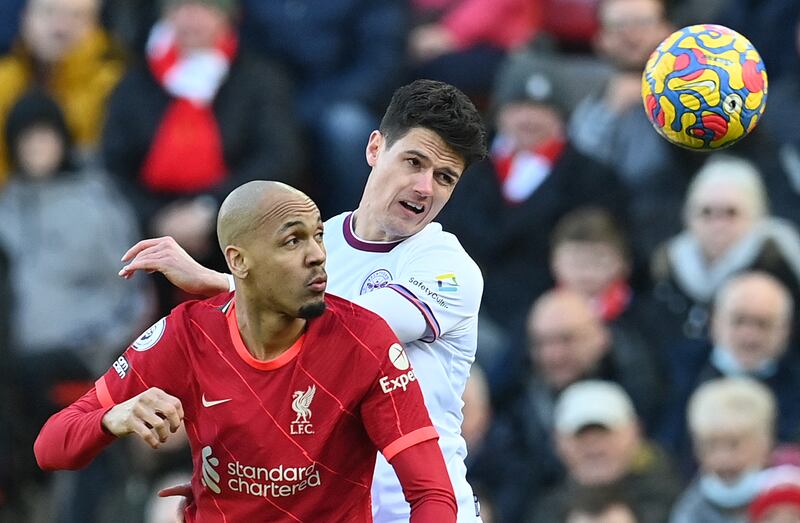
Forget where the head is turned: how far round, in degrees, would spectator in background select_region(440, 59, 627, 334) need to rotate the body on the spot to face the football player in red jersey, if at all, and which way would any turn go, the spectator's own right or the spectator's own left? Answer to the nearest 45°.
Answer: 0° — they already face them

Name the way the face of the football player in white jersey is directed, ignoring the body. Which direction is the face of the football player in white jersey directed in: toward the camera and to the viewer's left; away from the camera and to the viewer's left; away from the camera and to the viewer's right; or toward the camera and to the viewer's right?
toward the camera and to the viewer's right

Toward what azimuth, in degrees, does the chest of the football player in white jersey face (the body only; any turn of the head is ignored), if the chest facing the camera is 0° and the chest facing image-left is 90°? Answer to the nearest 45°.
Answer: approximately 45°
